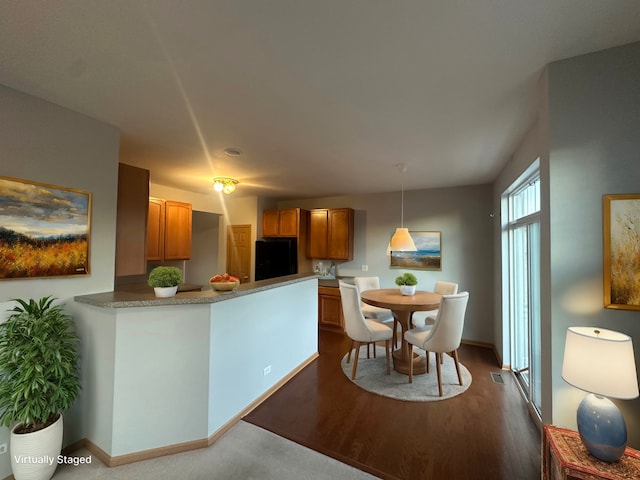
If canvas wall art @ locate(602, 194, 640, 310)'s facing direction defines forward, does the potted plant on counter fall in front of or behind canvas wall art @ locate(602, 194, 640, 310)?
in front

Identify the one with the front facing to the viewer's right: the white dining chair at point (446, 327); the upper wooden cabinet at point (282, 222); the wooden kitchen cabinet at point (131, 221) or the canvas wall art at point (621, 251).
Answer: the wooden kitchen cabinet

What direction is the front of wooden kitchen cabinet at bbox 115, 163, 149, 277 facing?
to the viewer's right

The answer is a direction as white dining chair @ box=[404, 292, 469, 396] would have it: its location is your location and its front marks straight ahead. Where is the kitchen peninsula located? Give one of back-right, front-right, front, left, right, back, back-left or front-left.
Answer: left

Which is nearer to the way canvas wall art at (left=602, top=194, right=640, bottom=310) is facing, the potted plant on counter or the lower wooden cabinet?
the potted plant on counter

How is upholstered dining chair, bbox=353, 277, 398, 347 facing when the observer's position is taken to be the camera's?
facing the viewer and to the right of the viewer

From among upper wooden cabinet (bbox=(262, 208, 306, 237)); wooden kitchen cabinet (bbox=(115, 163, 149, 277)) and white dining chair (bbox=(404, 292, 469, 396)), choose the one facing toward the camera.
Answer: the upper wooden cabinet

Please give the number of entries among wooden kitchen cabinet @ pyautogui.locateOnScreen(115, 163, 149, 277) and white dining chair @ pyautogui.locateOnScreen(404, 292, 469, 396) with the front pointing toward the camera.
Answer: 0

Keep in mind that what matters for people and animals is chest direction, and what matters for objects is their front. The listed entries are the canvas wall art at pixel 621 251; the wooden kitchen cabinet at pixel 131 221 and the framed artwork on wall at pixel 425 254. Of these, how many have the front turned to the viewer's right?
1

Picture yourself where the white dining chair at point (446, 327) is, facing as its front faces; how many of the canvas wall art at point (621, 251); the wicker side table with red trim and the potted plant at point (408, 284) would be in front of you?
1

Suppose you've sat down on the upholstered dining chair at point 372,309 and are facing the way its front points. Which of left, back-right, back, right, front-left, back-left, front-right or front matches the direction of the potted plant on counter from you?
right

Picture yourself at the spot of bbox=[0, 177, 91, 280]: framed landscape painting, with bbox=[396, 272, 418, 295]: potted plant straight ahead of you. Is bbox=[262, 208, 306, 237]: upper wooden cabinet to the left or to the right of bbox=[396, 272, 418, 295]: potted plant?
left

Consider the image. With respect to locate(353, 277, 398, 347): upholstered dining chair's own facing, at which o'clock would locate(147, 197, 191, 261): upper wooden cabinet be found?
The upper wooden cabinet is roughly at 4 o'clock from the upholstered dining chair.

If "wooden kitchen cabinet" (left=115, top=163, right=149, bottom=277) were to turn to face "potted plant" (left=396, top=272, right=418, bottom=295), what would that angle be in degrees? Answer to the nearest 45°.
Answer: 0° — it already faces it

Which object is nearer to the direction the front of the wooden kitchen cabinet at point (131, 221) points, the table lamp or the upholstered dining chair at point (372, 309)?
the upholstered dining chair

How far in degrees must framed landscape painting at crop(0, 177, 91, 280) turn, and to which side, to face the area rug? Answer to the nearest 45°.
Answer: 0° — it already faces it
